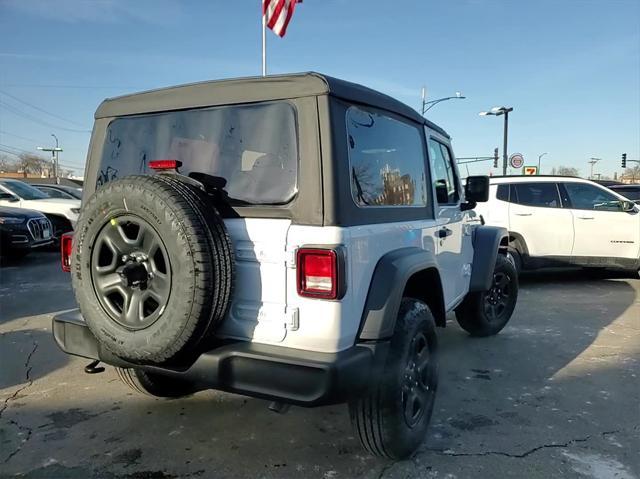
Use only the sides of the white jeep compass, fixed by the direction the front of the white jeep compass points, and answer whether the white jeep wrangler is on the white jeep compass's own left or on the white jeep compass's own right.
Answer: on the white jeep compass's own right

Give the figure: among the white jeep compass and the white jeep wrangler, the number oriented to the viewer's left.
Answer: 0

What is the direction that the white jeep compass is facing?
to the viewer's right

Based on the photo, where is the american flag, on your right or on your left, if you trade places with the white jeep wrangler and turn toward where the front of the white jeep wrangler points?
on your left

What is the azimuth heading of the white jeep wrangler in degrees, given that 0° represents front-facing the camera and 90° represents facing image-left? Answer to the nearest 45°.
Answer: approximately 225°

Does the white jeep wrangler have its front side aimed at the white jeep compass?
yes
